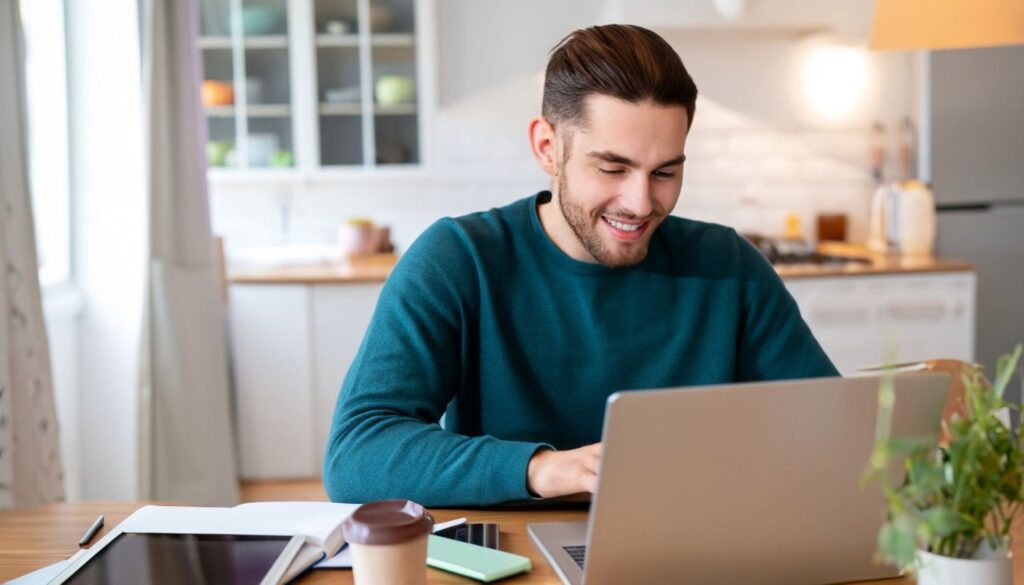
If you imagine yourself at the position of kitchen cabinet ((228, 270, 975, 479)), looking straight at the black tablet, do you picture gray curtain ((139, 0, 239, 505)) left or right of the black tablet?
right

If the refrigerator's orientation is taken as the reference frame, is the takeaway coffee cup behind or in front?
in front

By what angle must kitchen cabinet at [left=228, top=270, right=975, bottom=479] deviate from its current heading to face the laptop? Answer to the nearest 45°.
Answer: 0° — it already faces it

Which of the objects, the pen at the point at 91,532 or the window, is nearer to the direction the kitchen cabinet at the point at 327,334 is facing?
the pen

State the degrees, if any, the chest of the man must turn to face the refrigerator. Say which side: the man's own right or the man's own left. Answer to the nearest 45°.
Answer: approximately 90° to the man's own left

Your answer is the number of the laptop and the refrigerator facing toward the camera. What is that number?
1

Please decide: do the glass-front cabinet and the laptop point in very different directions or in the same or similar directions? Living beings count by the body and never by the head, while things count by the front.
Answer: very different directions

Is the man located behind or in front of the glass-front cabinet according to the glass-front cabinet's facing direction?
in front

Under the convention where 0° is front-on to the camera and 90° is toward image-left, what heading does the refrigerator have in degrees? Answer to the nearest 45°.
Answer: approximately 0°

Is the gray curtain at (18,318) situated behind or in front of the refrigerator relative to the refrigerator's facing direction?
in front

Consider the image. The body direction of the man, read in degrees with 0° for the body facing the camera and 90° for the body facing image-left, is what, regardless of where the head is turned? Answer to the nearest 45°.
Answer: approximately 315°
